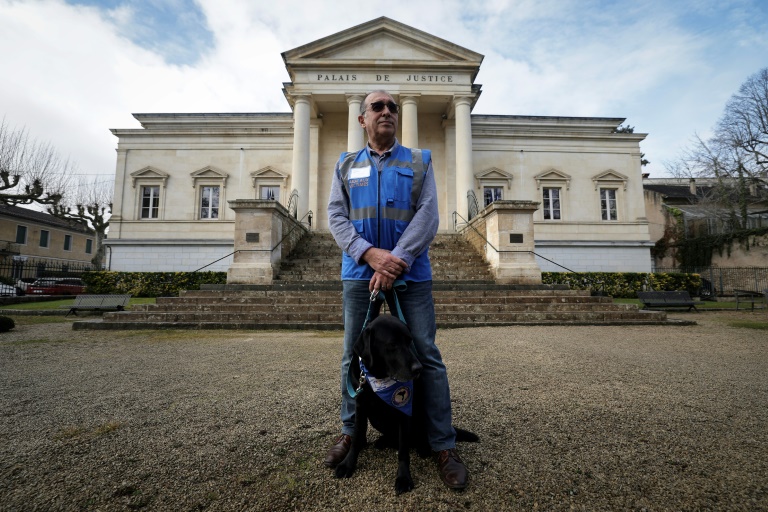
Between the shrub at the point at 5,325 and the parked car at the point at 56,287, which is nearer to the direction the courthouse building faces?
the shrub

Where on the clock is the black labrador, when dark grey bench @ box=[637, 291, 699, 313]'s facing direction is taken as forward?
The black labrador is roughly at 12 o'clock from the dark grey bench.

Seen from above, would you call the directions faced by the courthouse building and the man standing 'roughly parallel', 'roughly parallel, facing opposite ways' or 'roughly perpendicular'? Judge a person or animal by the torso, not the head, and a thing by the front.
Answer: roughly parallel

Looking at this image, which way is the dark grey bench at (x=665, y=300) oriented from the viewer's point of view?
toward the camera

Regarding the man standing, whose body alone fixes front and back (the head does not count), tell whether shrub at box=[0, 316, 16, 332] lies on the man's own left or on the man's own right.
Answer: on the man's own right

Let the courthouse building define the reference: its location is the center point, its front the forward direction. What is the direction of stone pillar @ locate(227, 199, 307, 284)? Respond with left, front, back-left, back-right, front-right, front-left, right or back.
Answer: front

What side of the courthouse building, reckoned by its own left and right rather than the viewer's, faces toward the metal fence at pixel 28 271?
right

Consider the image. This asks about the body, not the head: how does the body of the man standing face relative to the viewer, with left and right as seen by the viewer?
facing the viewer

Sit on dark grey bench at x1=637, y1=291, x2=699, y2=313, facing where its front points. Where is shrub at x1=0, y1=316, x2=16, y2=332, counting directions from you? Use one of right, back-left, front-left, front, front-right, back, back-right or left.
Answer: front-right

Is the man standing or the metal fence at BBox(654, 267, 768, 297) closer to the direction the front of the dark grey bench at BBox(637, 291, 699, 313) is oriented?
the man standing

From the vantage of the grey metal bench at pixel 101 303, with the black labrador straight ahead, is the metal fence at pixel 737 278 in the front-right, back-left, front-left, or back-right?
front-left

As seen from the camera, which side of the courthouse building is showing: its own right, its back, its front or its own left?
front
